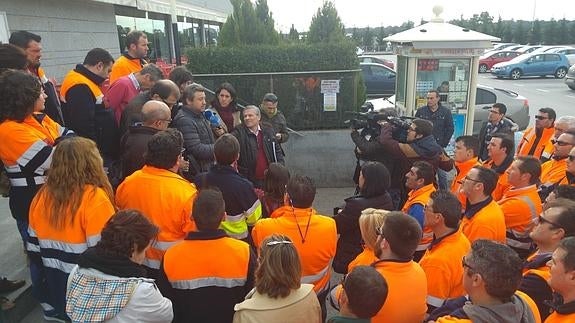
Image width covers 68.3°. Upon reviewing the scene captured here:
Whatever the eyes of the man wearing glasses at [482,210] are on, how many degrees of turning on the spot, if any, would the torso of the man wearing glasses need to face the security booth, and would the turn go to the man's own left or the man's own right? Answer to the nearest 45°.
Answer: approximately 90° to the man's own right

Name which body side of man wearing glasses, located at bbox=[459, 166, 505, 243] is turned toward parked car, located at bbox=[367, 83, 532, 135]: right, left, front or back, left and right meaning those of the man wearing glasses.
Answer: right

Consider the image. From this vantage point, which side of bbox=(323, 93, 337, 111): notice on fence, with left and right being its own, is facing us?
front

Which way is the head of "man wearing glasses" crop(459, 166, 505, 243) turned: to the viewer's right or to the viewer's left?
to the viewer's left

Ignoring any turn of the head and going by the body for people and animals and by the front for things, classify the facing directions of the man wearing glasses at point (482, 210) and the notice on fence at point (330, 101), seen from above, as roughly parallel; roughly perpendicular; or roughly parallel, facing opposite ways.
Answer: roughly perpendicular

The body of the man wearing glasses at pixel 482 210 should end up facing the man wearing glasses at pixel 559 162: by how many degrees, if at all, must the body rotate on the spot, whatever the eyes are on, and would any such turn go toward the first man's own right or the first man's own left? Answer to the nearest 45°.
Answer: approximately 135° to the first man's own right

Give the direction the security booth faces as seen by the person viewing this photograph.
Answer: facing the viewer

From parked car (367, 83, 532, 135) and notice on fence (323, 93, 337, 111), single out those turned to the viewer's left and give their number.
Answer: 1

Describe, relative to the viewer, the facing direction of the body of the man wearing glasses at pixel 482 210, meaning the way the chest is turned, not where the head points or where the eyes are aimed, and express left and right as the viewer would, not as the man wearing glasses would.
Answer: facing to the left of the viewer

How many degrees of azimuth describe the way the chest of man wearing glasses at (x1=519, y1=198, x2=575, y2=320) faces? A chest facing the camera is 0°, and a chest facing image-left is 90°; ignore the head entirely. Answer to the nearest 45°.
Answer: approximately 90°

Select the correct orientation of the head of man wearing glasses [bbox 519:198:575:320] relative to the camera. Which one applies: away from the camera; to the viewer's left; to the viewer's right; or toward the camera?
to the viewer's left

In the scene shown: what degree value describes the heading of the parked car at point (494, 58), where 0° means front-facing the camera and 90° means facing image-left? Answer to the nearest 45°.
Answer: approximately 45°

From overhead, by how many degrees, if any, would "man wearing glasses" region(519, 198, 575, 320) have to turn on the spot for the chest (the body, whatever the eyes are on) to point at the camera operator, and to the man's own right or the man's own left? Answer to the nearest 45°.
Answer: approximately 45° to the man's own right

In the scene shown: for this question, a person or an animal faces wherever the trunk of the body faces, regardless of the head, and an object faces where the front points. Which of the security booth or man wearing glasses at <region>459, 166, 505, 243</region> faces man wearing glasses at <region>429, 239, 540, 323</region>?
the security booth

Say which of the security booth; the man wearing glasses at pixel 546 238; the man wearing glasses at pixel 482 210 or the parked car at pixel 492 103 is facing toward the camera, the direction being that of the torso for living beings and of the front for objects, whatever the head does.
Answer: the security booth

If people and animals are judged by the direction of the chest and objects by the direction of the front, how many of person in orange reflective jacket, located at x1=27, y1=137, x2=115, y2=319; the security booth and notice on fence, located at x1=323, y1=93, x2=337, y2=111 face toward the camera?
2

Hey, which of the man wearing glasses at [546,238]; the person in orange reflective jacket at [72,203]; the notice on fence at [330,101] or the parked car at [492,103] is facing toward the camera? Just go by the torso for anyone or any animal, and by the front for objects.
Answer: the notice on fence

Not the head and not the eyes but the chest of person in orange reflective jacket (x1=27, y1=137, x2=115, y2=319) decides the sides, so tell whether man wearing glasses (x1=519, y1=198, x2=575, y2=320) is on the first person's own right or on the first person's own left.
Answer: on the first person's own right
